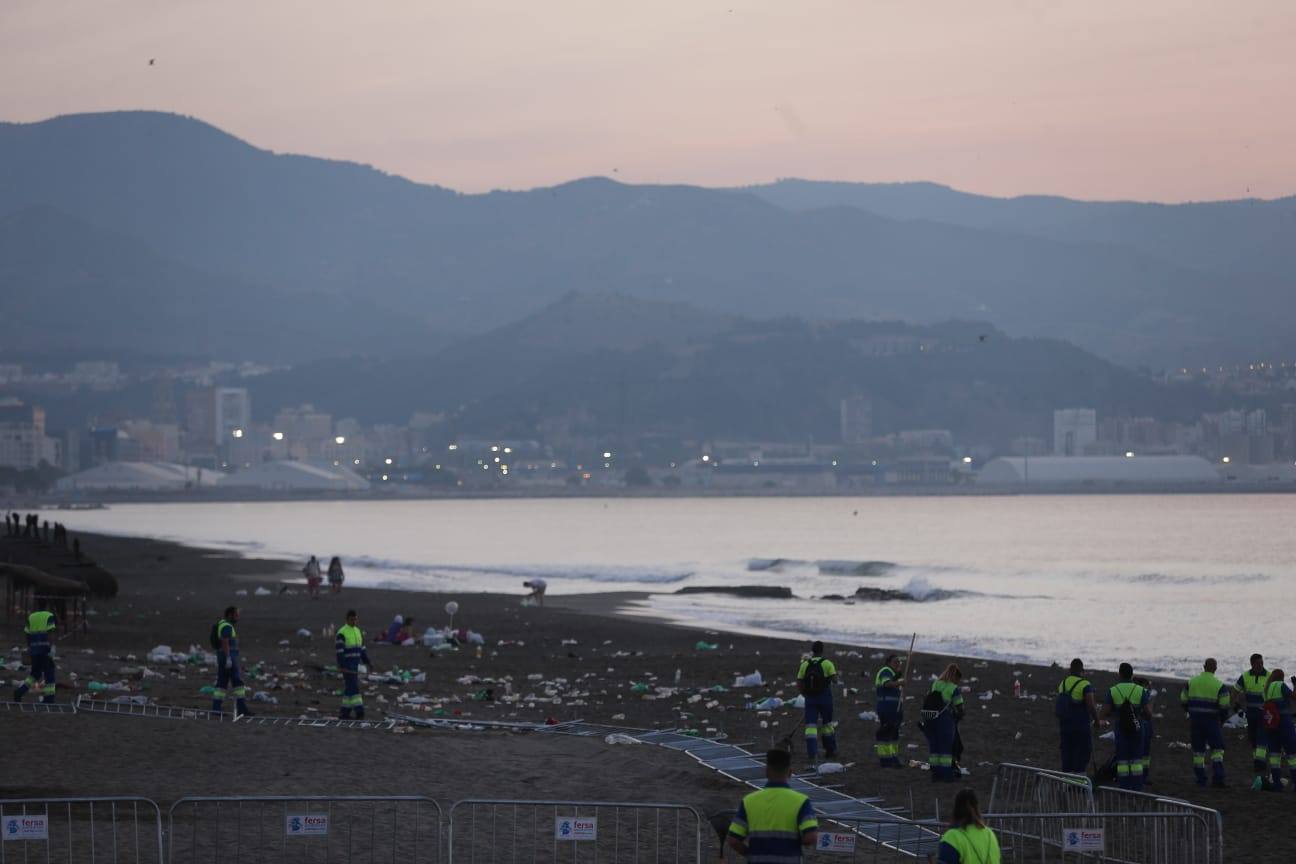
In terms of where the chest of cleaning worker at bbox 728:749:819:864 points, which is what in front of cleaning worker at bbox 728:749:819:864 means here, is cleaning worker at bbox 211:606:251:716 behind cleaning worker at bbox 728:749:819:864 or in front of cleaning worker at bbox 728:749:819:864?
in front

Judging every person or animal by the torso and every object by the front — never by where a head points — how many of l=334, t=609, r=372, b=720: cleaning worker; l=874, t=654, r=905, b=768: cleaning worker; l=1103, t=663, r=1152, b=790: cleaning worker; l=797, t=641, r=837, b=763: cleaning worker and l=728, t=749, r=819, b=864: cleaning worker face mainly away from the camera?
3

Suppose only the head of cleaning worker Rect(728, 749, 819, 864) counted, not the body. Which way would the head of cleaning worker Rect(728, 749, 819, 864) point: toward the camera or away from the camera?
away from the camera

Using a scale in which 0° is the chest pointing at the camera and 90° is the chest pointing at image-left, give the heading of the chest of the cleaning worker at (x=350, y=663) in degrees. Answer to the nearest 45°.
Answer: approximately 315°

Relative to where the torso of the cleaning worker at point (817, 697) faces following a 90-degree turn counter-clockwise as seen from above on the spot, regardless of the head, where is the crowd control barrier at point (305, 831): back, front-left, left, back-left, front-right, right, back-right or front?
front-left

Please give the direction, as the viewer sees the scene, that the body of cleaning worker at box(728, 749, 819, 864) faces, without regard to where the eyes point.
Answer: away from the camera

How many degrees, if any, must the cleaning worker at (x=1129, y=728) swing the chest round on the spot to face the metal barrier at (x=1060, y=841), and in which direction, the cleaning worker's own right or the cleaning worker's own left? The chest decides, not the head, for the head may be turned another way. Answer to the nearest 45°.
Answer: approximately 180°

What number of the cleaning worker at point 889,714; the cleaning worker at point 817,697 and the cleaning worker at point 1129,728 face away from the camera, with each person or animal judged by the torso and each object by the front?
2

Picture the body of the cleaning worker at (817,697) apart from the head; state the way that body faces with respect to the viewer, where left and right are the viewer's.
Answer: facing away from the viewer

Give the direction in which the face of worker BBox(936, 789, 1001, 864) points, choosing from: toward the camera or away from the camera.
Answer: away from the camera

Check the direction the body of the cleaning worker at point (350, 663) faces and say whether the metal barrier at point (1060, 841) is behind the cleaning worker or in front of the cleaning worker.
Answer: in front

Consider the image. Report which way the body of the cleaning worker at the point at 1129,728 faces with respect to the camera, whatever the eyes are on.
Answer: away from the camera

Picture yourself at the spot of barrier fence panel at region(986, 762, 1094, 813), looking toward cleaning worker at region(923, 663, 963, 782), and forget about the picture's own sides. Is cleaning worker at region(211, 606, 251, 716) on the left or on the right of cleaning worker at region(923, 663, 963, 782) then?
left

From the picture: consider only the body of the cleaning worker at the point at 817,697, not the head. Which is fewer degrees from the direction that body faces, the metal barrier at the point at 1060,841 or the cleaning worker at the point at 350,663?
the cleaning worker

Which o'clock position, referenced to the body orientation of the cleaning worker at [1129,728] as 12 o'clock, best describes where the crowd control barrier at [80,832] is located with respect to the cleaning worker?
The crowd control barrier is roughly at 8 o'clock from the cleaning worker.

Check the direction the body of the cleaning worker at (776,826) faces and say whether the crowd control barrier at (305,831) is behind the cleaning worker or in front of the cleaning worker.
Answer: in front

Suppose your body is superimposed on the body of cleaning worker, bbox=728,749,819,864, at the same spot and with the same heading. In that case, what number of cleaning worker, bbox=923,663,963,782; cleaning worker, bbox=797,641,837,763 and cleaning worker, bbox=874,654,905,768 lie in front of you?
3
